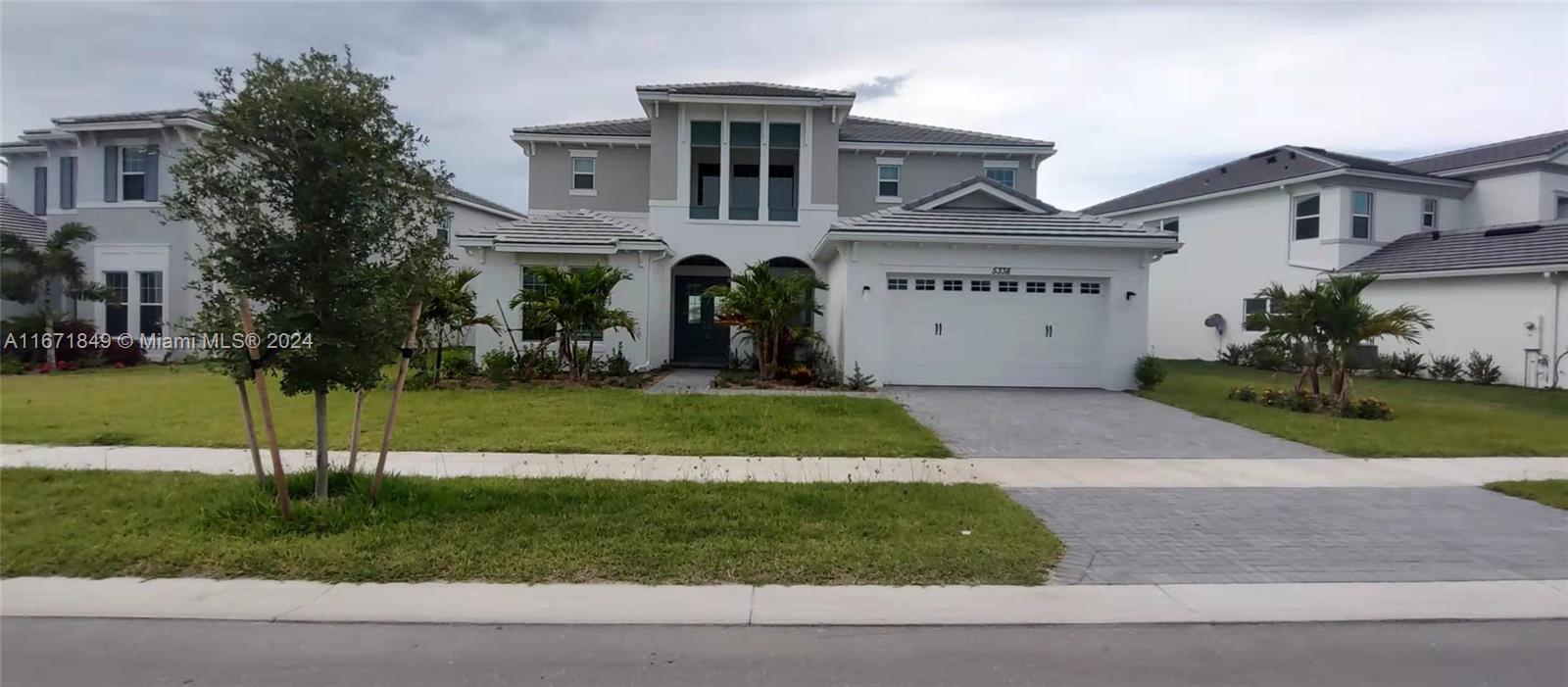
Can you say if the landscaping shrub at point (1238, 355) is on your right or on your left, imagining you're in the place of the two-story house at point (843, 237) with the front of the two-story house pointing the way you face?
on your left

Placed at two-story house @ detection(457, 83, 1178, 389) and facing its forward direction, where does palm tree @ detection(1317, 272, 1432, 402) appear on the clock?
The palm tree is roughly at 10 o'clock from the two-story house.

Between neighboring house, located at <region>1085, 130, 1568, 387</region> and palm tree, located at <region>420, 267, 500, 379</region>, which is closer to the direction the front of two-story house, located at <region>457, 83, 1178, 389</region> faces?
the palm tree

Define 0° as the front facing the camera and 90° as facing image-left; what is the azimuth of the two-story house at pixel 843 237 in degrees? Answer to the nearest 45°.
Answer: approximately 0°

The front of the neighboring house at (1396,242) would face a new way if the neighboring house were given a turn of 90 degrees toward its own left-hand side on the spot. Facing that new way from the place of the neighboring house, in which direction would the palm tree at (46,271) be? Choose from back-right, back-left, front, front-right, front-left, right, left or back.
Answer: back

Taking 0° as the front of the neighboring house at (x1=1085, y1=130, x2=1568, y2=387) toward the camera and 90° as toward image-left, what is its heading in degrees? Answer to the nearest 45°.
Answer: approximately 315°

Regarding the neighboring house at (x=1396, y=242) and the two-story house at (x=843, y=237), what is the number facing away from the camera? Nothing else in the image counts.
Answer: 0

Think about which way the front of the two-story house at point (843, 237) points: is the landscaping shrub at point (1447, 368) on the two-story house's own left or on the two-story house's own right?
on the two-story house's own left

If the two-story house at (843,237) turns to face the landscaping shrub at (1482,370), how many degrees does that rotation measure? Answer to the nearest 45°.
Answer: approximately 90° to its left

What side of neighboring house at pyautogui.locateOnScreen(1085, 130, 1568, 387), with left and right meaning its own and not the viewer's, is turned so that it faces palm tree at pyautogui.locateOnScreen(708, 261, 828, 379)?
right

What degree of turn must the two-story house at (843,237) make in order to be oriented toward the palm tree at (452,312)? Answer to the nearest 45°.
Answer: approximately 45° to its right

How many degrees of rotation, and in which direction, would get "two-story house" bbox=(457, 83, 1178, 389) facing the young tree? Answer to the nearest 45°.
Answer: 0° — it already faces it
